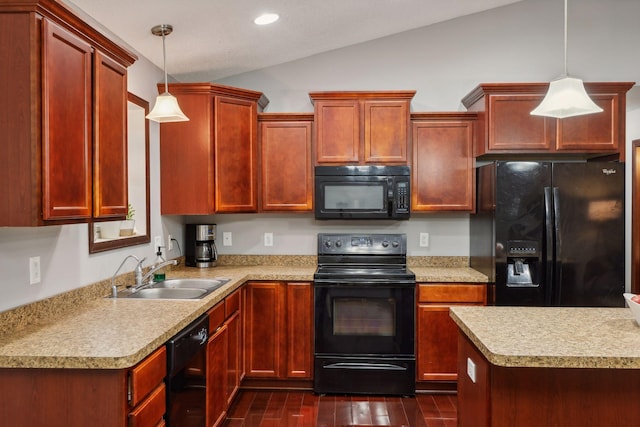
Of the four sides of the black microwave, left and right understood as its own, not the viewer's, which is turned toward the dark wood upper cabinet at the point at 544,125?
left

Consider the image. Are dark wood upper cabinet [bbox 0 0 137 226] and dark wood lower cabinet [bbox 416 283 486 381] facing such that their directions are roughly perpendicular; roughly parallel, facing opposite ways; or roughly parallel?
roughly perpendicular

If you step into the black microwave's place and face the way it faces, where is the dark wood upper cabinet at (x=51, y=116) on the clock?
The dark wood upper cabinet is roughly at 1 o'clock from the black microwave.

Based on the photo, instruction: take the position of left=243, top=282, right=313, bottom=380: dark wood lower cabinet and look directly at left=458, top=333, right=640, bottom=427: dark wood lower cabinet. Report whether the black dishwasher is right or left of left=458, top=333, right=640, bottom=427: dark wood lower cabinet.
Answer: right

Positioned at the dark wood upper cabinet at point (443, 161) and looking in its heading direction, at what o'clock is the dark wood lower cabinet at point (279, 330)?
The dark wood lower cabinet is roughly at 2 o'clock from the dark wood upper cabinet.

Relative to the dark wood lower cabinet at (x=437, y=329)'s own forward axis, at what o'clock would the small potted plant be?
The small potted plant is roughly at 2 o'clock from the dark wood lower cabinet.

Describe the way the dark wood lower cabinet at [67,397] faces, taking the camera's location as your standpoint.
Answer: facing to the right of the viewer

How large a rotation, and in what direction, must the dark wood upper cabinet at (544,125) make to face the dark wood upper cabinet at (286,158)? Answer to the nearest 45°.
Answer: approximately 90° to its right

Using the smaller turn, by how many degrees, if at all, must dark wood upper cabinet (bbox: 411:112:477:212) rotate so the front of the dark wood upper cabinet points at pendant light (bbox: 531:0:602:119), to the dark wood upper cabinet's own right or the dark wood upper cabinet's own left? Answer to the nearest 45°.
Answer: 0° — it already faces it

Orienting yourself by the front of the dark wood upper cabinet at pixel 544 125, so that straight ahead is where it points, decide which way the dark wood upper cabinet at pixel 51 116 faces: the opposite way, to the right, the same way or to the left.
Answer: to the left

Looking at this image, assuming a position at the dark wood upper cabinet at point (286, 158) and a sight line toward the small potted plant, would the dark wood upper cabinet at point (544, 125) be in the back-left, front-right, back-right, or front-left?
back-left
